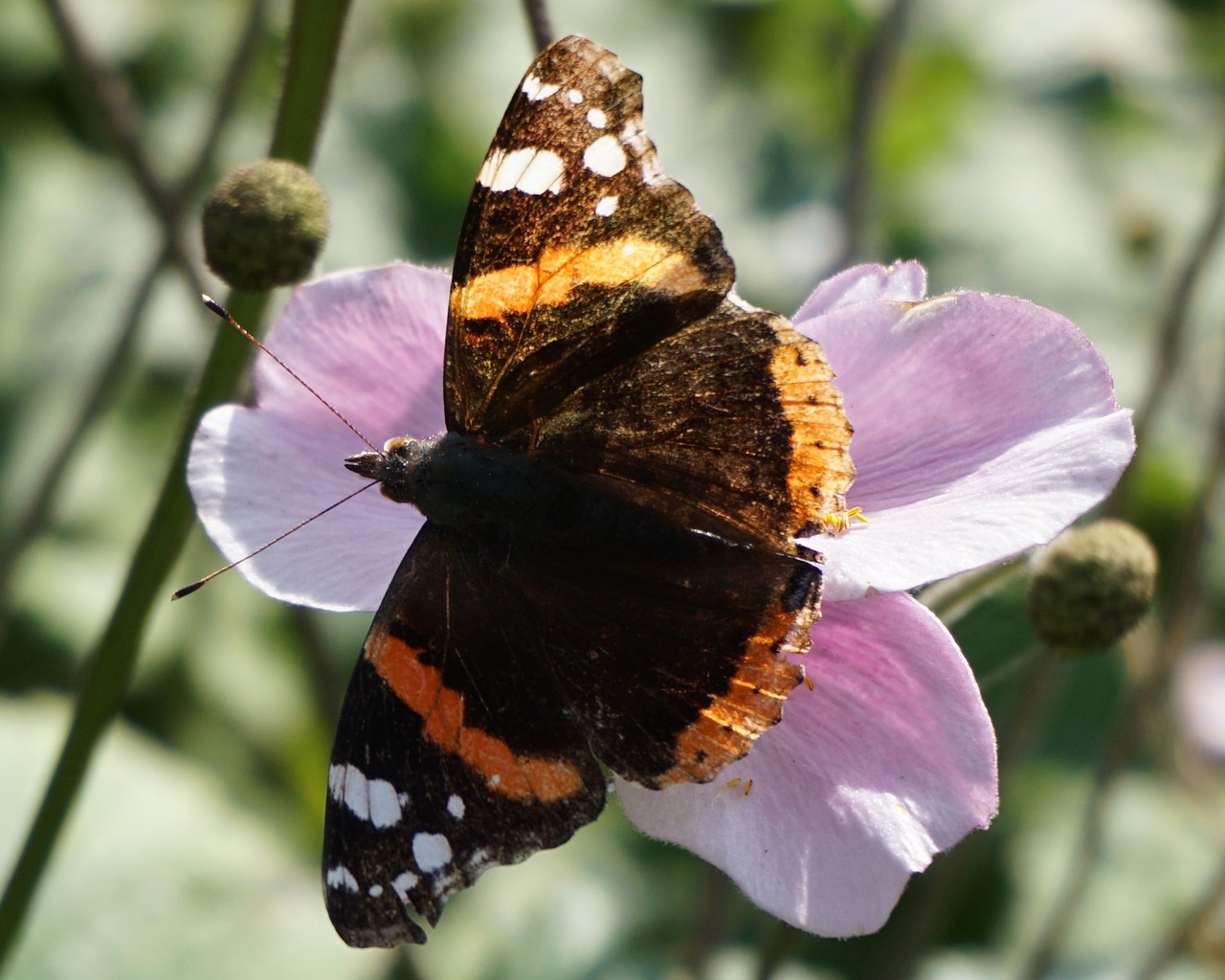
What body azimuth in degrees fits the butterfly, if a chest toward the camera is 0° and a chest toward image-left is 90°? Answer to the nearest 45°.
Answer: approximately 90°
